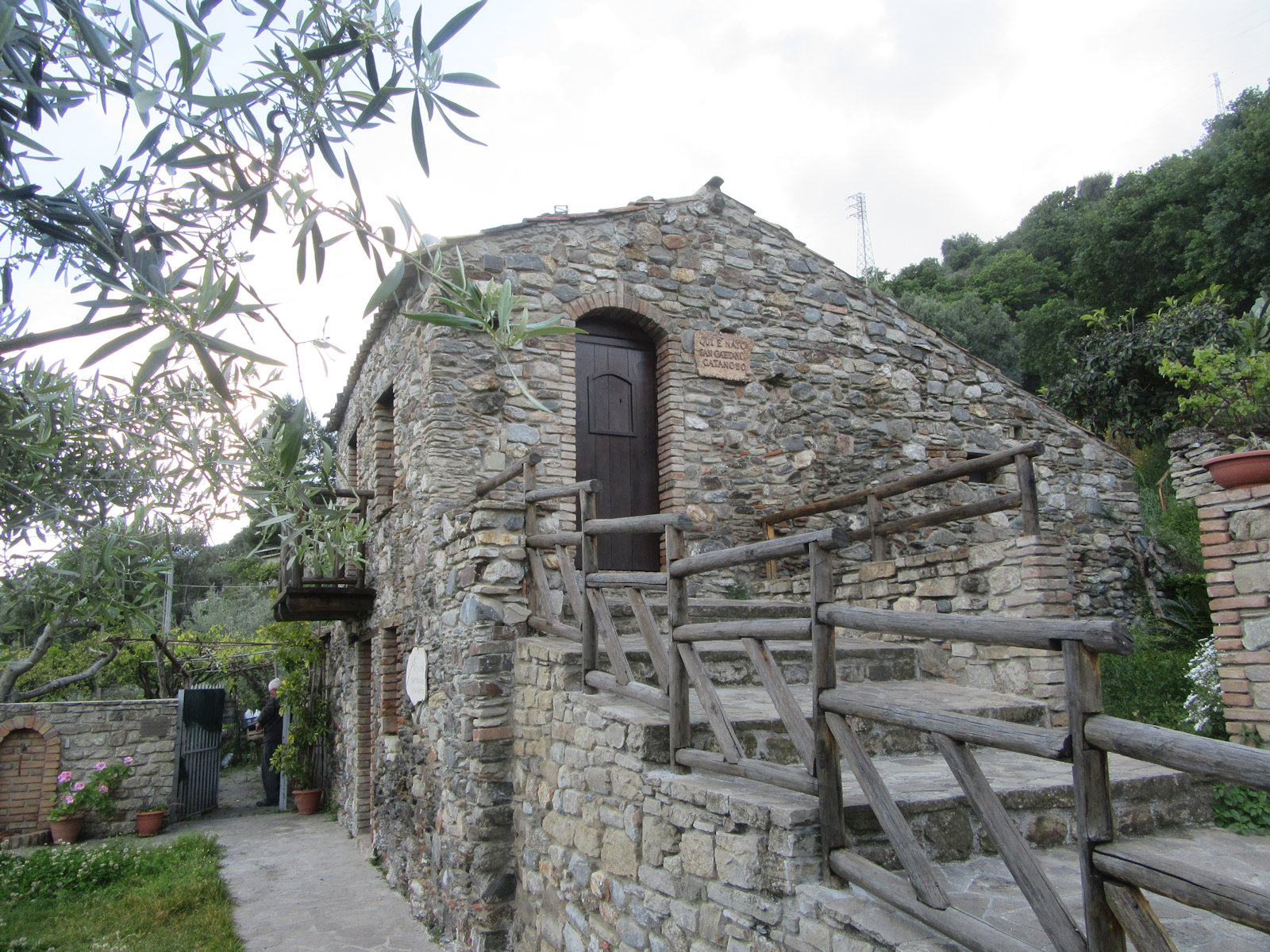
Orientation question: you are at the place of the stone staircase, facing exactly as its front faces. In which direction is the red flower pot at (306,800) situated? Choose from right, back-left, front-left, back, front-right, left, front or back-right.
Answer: back

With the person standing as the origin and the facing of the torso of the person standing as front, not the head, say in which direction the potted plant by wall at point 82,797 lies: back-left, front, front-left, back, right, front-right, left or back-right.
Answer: front-left

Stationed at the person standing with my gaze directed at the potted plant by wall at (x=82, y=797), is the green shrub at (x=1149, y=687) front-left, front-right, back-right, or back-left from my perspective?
front-left

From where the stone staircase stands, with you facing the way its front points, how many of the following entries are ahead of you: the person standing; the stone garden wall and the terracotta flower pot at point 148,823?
0

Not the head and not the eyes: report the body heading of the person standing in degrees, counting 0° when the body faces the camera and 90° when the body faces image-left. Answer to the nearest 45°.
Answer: approximately 90°

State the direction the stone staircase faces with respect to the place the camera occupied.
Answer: facing the viewer and to the right of the viewer

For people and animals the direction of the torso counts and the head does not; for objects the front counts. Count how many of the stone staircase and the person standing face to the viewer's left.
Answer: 1

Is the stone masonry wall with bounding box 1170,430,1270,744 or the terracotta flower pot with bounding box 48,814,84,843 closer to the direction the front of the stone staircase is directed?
the stone masonry wall

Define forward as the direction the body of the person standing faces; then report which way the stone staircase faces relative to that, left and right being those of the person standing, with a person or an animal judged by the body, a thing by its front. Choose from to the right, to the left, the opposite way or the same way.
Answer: to the left

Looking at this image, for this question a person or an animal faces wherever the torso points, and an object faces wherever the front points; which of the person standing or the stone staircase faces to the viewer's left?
the person standing

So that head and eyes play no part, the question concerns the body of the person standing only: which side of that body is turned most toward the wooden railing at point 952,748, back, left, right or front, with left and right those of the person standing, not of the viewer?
left
